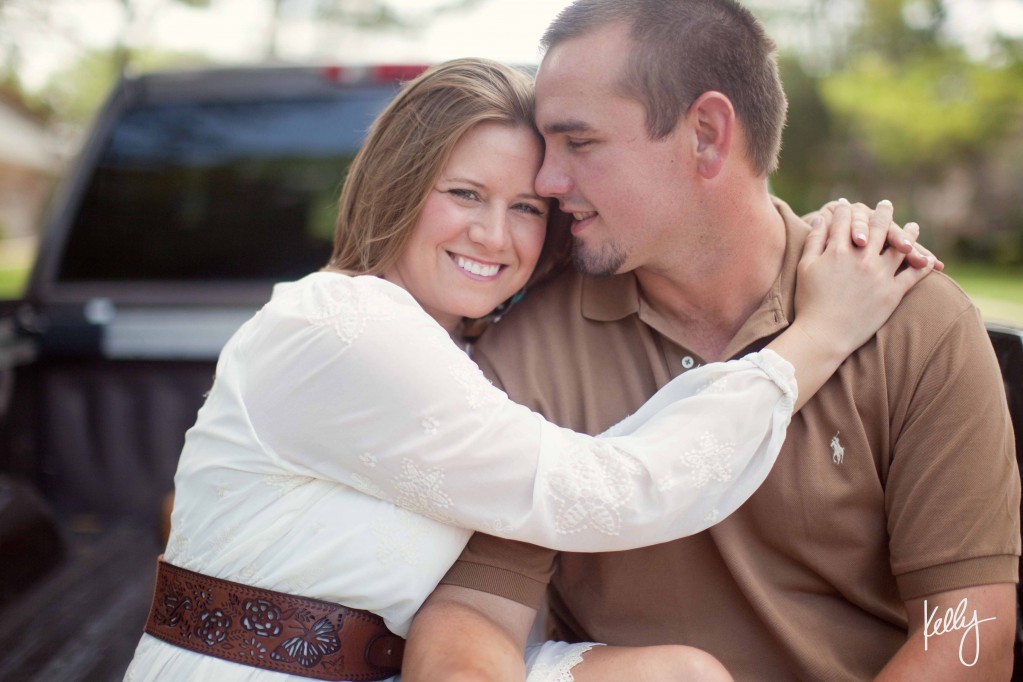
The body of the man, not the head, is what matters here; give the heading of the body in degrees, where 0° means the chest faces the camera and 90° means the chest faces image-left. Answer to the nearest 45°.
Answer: approximately 45°

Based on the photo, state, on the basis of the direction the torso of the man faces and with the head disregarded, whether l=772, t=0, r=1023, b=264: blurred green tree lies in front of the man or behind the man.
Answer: behind

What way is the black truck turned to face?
away from the camera
